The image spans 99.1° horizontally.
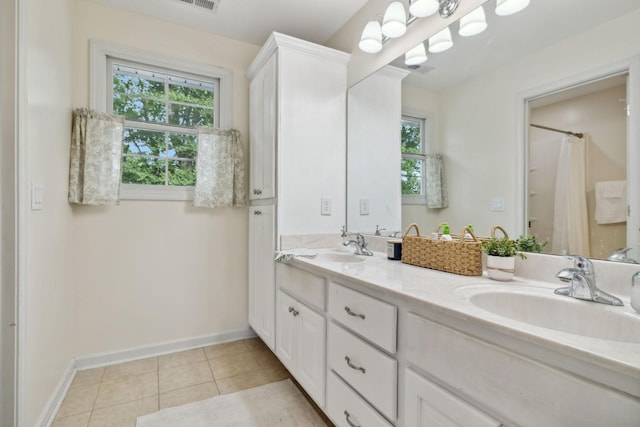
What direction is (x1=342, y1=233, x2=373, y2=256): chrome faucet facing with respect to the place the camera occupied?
facing the viewer and to the left of the viewer

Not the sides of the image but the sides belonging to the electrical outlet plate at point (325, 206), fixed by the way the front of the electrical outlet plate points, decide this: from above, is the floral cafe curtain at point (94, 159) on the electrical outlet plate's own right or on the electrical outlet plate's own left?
on the electrical outlet plate's own right

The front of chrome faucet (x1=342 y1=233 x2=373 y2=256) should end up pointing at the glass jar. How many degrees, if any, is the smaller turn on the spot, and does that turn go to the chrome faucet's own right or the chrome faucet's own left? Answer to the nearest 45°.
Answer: approximately 90° to the chrome faucet's own left

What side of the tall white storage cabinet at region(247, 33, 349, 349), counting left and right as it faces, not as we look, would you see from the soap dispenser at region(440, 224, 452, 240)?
left

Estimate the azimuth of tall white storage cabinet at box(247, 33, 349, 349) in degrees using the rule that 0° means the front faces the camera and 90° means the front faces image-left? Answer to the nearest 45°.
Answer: approximately 45°

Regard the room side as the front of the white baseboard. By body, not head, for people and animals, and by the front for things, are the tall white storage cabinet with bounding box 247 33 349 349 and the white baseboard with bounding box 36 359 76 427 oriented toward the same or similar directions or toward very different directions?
very different directions

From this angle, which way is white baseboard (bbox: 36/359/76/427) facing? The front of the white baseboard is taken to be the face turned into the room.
to the viewer's right
